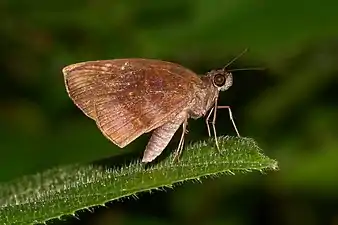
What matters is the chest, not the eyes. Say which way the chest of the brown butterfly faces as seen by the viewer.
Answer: to the viewer's right
